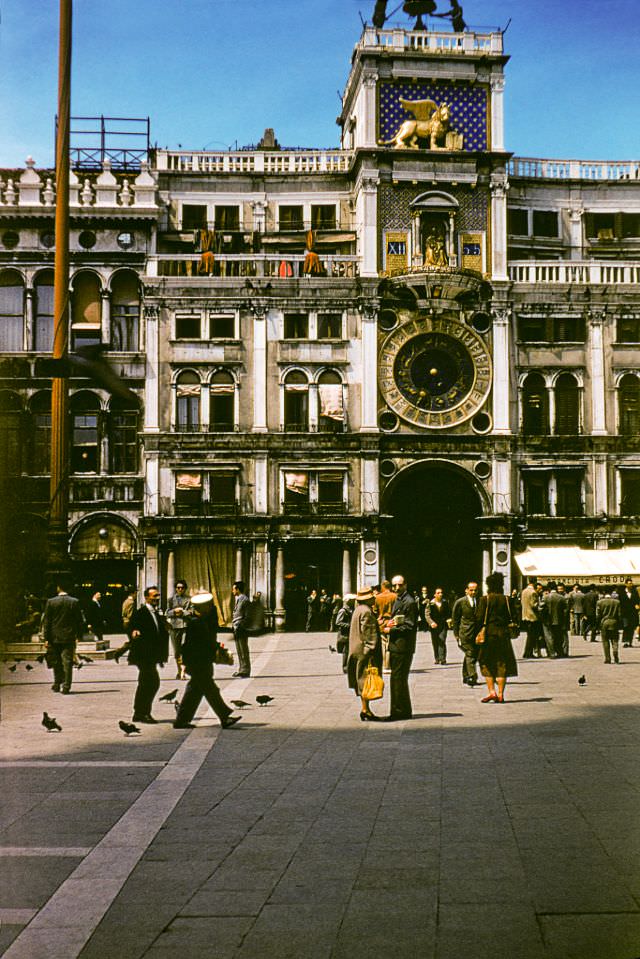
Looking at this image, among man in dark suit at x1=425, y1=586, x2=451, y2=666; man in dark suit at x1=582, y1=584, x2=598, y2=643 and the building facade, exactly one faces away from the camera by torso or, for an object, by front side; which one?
man in dark suit at x1=582, y1=584, x2=598, y2=643

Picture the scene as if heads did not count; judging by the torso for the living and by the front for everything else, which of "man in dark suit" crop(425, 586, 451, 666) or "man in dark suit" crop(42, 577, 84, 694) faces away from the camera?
"man in dark suit" crop(42, 577, 84, 694)

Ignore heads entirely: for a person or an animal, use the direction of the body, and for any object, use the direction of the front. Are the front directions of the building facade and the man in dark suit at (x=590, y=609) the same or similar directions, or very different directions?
very different directions

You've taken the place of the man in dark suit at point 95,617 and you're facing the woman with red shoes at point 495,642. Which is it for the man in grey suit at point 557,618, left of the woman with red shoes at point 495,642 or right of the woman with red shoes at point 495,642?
left

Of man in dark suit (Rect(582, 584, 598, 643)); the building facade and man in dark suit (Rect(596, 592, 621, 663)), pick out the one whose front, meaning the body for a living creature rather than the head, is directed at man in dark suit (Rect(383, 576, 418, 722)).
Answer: the building facade

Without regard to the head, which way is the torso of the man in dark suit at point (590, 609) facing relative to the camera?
away from the camera

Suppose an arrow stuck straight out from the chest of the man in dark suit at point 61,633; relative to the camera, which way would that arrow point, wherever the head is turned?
away from the camera

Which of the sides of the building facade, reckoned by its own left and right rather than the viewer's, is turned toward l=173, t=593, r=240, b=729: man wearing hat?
front
